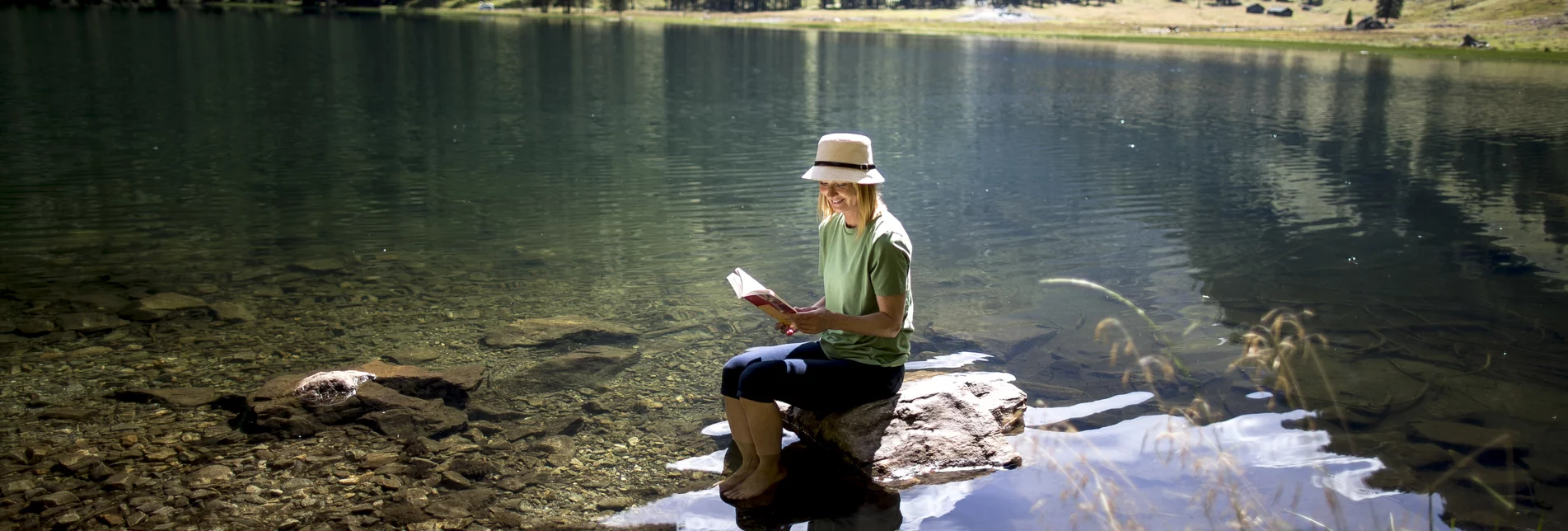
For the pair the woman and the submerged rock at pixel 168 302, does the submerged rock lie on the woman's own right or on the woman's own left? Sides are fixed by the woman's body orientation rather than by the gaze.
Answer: on the woman's own right

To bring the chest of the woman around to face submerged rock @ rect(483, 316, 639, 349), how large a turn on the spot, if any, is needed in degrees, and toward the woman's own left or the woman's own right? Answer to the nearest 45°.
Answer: approximately 90° to the woman's own right

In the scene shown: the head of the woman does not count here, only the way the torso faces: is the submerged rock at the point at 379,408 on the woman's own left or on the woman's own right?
on the woman's own right

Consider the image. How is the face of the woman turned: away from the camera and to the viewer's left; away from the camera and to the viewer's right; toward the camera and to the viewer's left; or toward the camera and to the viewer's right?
toward the camera and to the viewer's left

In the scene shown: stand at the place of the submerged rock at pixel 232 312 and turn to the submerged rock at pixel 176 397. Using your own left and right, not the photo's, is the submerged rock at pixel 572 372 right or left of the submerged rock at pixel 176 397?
left

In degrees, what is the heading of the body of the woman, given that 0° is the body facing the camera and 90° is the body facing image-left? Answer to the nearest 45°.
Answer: approximately 45°

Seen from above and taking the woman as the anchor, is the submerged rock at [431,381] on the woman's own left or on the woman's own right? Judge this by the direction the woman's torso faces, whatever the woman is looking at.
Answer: on the woman's own right

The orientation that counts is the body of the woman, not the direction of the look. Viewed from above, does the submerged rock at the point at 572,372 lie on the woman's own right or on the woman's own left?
on the woman's own right
